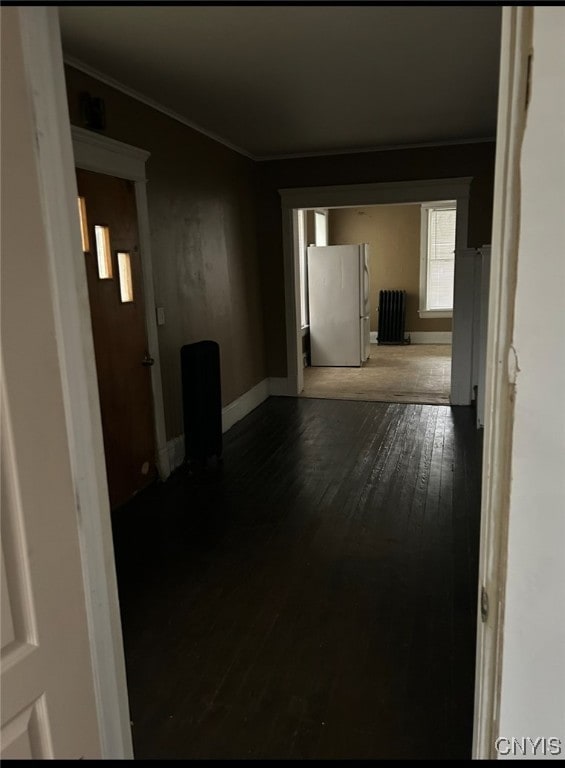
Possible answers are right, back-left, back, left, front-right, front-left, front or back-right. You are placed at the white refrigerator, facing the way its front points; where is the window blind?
front-left

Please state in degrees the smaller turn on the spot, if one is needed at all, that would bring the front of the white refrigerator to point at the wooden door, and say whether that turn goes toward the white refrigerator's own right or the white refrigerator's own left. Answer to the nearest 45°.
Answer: approximately 90° to the white refrigerator's own right

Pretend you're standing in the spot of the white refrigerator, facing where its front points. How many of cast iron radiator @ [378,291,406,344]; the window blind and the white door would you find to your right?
1

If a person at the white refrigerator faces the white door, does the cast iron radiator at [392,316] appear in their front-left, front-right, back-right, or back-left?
back-left

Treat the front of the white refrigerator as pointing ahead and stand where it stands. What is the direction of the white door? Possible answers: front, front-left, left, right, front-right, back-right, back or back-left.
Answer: right
